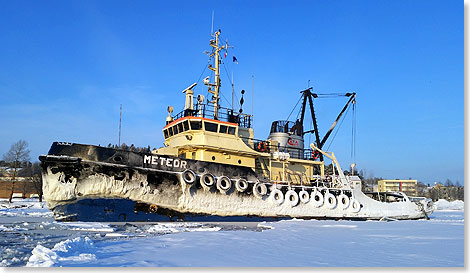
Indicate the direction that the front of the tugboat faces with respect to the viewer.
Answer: facing the viewer and to the left of the viewer

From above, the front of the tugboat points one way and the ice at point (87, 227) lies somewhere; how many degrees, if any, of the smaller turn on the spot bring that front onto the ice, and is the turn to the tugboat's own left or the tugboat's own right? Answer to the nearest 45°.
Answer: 0° — it already faces it

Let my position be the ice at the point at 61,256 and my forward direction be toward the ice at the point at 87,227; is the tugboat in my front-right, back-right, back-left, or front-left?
front-right

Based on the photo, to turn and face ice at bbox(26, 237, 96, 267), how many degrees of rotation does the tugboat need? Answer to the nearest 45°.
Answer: approximately 45° to its left

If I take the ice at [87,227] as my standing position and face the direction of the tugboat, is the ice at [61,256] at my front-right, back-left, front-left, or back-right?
back-right
